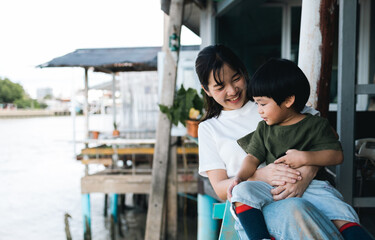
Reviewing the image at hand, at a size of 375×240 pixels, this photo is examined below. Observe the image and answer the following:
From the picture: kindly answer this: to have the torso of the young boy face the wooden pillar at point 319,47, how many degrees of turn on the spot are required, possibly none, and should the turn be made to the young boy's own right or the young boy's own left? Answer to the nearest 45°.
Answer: approximately 180°

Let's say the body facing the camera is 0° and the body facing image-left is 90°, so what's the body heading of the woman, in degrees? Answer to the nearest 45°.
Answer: approximately 315°
